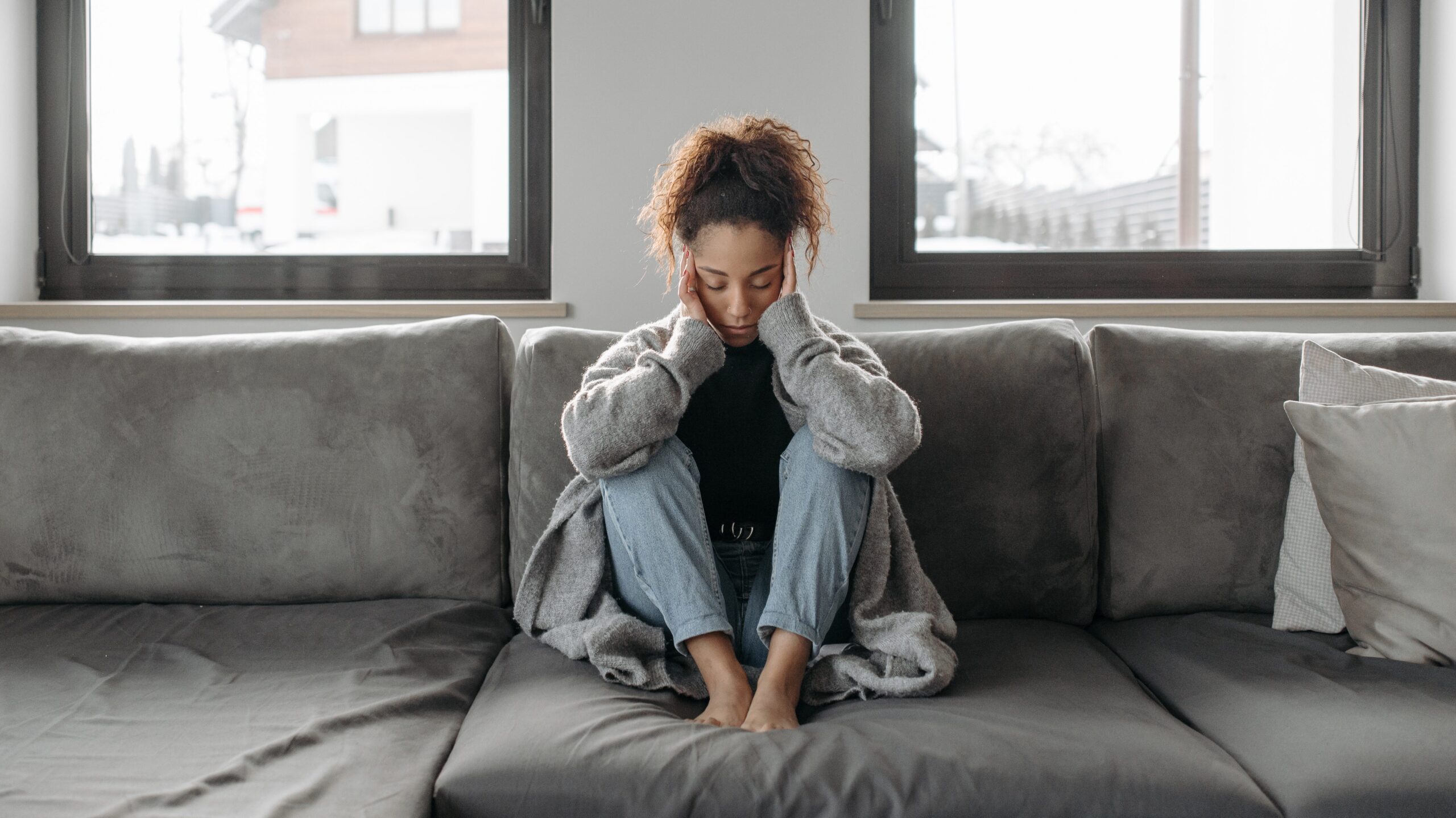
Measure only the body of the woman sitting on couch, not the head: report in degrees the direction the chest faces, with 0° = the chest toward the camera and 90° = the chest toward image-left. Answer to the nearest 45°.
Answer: approximately 0°

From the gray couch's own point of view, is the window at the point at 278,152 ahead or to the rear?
to the rear

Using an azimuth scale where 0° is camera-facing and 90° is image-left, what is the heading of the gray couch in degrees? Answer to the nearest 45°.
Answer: approximately 0°
